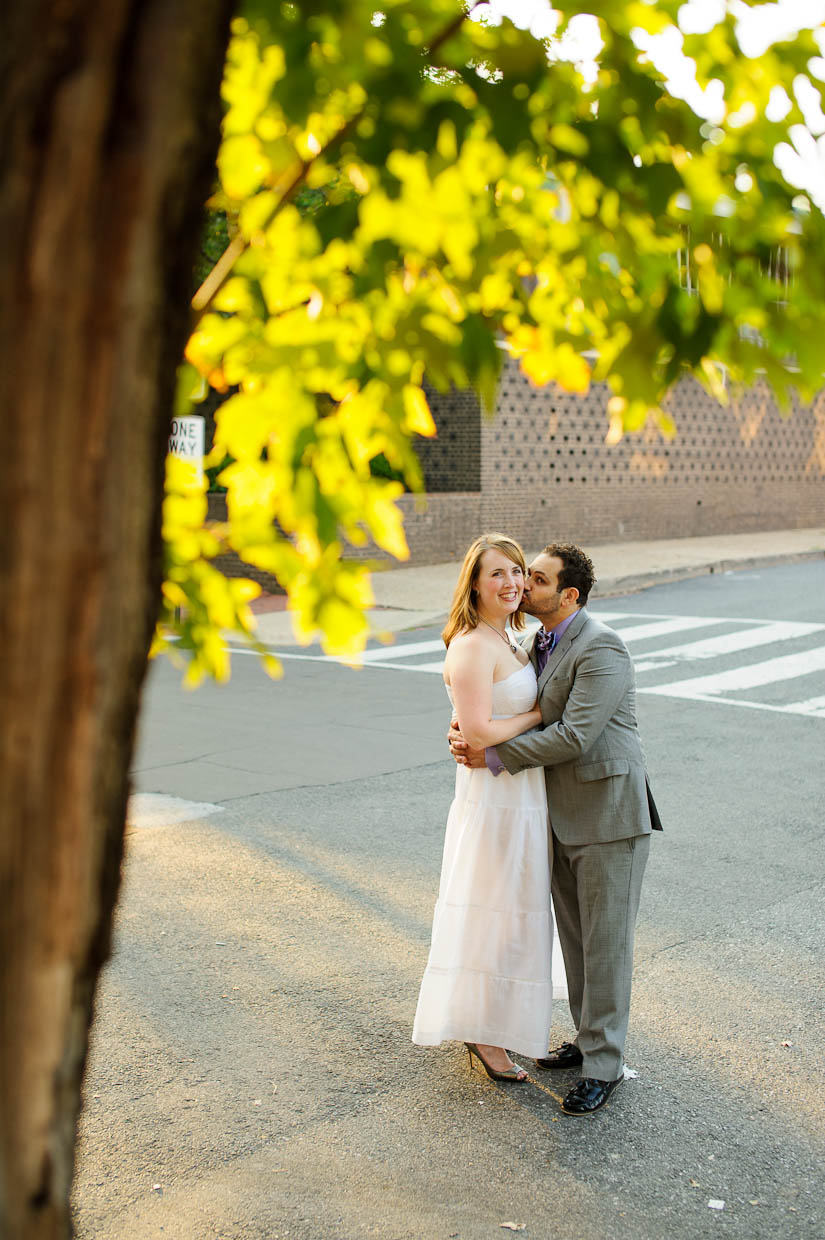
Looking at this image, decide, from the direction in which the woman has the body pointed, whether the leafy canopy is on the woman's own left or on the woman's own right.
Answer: on the woman's own right

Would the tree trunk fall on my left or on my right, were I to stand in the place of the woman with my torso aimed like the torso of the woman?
on my right

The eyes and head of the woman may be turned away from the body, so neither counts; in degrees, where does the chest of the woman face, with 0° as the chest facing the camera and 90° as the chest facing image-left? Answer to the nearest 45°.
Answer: approximately 315°
